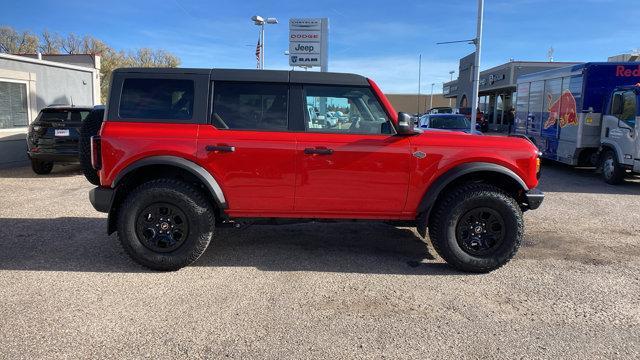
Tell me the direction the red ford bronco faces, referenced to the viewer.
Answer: facing to the right of the viewer

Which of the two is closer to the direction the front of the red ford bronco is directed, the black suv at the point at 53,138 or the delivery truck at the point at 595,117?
the delivery truck

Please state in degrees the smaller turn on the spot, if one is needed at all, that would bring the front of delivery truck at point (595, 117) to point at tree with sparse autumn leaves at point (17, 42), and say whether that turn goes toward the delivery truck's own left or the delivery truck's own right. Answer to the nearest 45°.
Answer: approximately 135° to the delivery truck's own right

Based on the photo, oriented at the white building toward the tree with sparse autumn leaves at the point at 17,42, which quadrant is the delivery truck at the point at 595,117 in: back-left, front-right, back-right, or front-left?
back-right

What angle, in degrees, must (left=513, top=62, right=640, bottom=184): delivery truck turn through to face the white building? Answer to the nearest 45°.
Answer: approximately 135° to its right

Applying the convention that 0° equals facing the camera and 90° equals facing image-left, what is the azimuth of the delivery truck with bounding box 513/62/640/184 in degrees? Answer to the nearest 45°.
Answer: approximately 315°

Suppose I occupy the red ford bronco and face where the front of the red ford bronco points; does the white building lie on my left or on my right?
on my left

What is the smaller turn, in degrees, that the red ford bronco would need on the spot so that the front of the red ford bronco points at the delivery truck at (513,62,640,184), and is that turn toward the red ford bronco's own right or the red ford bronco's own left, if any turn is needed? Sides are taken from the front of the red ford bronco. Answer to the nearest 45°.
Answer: approximately 45° to the red ford bronco's own left
